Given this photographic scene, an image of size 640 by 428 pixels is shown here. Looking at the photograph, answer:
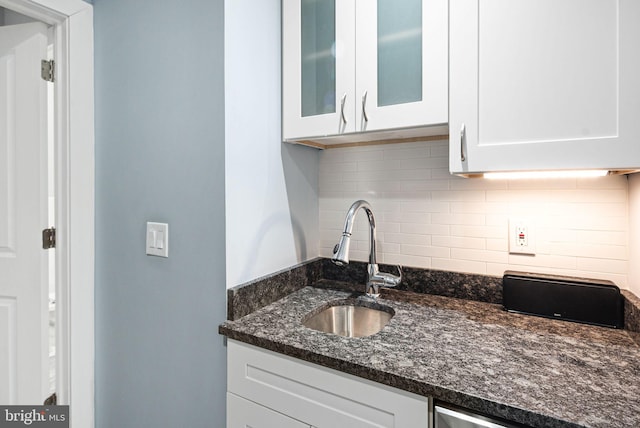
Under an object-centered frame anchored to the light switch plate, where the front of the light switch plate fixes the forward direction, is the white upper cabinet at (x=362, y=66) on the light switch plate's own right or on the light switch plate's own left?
on the light switch plate's own left

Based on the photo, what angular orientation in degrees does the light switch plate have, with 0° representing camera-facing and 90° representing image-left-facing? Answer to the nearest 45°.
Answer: approximately 45°

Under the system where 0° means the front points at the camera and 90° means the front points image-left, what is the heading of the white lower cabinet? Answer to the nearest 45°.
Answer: approximately 45°

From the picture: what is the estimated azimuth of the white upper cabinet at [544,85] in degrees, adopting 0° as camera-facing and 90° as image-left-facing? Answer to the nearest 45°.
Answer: approximately 0°

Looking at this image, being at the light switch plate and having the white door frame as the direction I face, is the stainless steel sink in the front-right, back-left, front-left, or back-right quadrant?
back-right

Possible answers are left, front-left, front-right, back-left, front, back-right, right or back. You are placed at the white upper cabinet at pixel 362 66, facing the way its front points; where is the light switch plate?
front-right
